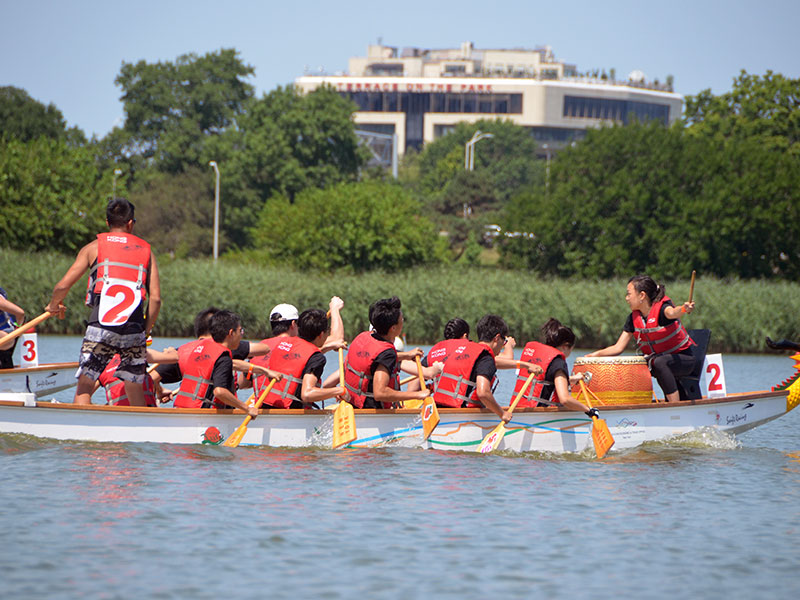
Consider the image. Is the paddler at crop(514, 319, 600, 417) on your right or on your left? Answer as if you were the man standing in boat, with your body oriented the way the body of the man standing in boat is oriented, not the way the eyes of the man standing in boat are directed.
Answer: on your right

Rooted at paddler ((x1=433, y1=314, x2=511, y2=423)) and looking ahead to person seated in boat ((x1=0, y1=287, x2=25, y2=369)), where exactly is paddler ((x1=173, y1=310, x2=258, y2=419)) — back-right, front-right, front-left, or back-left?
front-left

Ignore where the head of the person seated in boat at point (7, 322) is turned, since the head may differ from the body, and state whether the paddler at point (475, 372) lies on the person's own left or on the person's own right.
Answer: on the person's own right

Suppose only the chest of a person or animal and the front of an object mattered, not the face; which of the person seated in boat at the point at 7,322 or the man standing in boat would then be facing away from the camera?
the man standing in boat

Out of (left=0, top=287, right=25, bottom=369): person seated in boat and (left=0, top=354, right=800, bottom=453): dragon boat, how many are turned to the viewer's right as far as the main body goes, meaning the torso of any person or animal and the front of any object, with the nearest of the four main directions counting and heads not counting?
2

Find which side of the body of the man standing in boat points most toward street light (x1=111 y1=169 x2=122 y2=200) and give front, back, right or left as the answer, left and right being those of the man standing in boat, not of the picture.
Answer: front

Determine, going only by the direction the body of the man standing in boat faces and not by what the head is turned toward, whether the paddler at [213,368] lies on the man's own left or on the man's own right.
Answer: on the man's own right

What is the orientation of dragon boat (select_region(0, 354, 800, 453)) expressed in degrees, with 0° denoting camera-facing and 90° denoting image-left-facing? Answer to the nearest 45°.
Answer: approximately 270°

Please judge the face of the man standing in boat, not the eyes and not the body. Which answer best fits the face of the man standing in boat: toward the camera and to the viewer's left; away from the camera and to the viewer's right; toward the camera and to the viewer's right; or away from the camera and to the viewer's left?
away from the camera and to the viewer's right

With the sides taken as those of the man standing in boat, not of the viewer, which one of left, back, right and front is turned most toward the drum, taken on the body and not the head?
right

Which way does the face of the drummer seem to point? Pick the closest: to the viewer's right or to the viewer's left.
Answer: to the viewer's left

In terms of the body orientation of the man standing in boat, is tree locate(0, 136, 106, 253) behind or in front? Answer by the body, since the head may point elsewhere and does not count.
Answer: in front

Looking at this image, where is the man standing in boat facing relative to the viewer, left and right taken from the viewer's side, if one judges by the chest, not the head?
facing away from the viewer

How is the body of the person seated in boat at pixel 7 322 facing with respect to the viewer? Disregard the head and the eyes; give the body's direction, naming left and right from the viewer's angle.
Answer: facing to the right of the viewer
